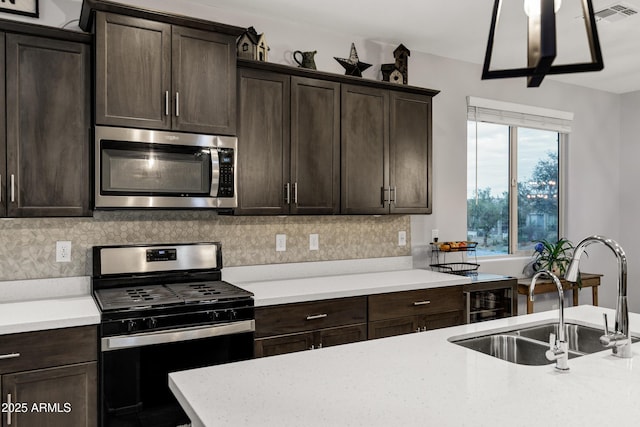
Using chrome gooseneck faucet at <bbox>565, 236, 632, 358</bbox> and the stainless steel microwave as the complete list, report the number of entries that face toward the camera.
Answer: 1

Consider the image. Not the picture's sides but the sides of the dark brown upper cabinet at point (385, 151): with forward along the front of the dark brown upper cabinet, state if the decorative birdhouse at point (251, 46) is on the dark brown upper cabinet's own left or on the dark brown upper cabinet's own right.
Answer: on the dark brown upper cabinet's own right

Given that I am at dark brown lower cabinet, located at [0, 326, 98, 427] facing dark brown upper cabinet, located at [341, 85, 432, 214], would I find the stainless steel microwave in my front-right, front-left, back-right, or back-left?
front-left

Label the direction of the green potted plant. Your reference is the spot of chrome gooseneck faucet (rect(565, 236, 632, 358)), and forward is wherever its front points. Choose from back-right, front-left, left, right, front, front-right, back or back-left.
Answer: front-right

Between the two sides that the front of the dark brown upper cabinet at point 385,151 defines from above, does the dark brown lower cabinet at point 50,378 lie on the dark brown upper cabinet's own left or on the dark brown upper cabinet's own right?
on the dark brown upper cabinet's own right

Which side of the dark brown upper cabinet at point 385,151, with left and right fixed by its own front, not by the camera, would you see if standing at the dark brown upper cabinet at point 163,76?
right

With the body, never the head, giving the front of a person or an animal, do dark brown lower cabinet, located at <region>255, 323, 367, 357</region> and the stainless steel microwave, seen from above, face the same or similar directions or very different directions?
same or similar directions

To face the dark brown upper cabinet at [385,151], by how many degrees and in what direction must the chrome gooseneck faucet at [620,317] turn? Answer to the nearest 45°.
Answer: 0° — it already faces it

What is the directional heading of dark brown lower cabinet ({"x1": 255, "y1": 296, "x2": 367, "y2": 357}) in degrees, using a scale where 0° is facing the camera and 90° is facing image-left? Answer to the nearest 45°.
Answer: approximately 315°

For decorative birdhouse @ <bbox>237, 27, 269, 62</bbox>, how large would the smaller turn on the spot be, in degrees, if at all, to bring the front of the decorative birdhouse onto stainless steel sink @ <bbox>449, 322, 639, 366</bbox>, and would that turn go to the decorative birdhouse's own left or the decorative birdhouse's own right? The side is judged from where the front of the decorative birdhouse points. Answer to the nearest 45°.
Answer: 0° — it already faces it
